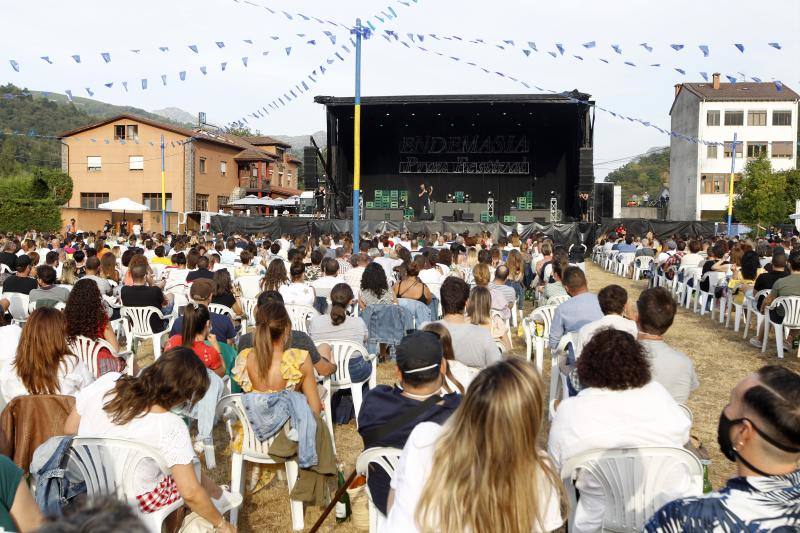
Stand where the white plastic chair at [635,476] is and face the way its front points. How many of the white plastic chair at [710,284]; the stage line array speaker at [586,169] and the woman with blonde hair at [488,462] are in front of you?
2

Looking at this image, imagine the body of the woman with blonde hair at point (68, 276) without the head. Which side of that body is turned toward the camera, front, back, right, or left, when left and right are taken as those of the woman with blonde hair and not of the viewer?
back

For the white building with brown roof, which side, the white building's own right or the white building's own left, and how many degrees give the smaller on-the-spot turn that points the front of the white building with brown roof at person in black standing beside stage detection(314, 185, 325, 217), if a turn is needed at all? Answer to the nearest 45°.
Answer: approximately 45° to the white building's own right

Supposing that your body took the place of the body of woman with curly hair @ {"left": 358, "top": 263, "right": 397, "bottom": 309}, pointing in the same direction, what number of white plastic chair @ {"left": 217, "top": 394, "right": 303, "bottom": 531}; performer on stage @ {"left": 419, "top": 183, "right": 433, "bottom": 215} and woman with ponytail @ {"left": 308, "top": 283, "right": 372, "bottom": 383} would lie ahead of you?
1

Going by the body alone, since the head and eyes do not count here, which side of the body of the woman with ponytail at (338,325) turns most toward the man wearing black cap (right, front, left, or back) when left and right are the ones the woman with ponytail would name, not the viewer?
back

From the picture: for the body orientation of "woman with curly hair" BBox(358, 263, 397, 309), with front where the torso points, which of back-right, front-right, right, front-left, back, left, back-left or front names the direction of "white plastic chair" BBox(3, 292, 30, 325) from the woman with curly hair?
left

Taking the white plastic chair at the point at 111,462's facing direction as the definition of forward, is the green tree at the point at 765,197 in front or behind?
in front

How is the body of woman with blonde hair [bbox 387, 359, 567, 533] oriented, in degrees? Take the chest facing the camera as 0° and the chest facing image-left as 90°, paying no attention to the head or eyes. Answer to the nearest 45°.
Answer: approximately 180°

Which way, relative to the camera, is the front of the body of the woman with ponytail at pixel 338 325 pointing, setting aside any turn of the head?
away from the camera

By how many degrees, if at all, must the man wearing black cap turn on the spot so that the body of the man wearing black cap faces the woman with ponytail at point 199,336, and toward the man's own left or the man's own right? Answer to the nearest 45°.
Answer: approximately 45° to the man's own left

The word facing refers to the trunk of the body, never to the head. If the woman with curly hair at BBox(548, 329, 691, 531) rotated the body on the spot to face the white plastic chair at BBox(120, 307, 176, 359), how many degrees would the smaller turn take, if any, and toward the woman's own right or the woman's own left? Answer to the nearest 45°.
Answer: approximately 45° to the woman's own left

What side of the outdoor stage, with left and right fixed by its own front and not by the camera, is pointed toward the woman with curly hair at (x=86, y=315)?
front

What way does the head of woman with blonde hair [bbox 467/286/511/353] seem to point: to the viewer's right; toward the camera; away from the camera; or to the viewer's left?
away from the camera

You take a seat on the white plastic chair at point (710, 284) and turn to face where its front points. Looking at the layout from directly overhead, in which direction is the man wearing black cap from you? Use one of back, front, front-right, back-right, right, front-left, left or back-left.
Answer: back-left

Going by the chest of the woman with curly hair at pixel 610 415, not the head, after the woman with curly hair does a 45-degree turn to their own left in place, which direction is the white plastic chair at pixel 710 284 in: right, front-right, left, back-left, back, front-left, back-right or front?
front-right

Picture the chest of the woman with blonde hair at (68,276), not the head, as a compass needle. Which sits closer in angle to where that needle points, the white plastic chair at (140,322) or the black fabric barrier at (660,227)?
the black fabric barrier

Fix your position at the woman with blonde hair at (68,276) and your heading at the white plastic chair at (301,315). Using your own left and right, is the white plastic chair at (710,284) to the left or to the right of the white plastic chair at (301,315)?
left

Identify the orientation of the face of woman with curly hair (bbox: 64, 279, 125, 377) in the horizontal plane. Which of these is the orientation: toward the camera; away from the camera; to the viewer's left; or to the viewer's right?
away from the camera
